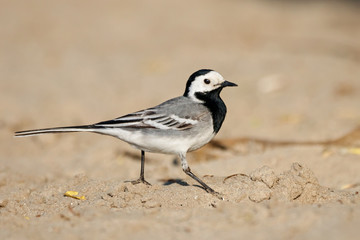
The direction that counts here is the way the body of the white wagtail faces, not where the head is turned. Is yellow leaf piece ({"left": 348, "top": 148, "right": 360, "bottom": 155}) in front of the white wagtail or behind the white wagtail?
in front

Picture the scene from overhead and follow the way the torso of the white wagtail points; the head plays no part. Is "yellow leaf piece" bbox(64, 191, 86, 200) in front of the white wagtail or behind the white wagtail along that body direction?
behind

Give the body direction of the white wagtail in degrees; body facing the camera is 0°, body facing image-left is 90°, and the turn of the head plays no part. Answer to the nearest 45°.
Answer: approximately 270°
